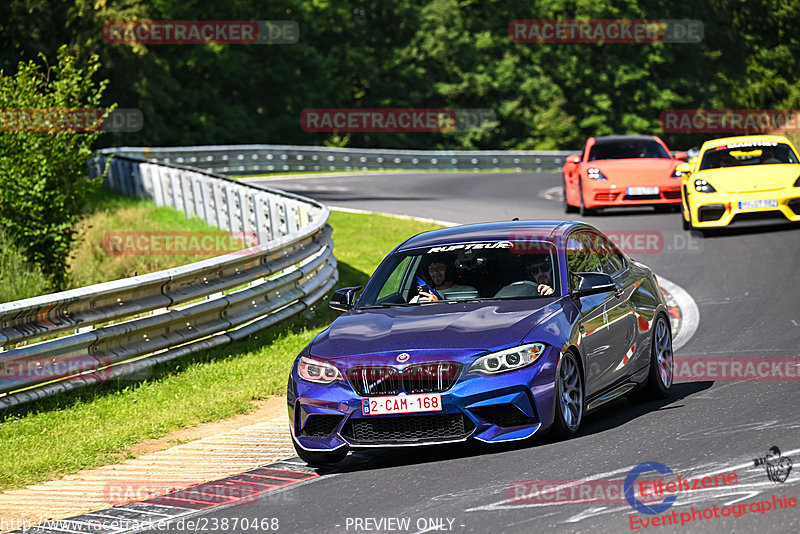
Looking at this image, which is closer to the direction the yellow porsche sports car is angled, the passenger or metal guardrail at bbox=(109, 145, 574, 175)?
the passenger

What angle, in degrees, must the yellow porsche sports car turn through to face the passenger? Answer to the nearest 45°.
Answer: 0° — it already faces them

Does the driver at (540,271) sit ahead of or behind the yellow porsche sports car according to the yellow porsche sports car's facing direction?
ahead

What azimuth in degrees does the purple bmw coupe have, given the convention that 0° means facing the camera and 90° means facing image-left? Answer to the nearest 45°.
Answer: approximately 45°

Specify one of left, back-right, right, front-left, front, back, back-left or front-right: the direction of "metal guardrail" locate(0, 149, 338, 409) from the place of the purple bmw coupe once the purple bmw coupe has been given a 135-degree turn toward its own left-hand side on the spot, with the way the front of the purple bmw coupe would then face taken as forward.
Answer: back-left

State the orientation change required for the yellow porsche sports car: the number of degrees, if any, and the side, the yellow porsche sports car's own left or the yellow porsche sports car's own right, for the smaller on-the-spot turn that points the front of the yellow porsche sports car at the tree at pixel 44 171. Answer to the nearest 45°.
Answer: approximately 45° to the yellow porsche sports car's own right

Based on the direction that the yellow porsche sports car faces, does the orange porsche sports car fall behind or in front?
behind

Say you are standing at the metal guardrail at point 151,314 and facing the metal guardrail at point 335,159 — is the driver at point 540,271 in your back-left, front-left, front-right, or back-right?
back-right

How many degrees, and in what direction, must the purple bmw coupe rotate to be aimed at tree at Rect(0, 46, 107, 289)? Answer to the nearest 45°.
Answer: approximately 90° to its right

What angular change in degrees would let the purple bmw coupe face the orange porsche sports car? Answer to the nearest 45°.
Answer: approximately 135° to its right

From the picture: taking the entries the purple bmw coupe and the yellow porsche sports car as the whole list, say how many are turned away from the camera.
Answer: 0

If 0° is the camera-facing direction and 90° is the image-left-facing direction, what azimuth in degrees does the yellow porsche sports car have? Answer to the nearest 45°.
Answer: approximately 0°
